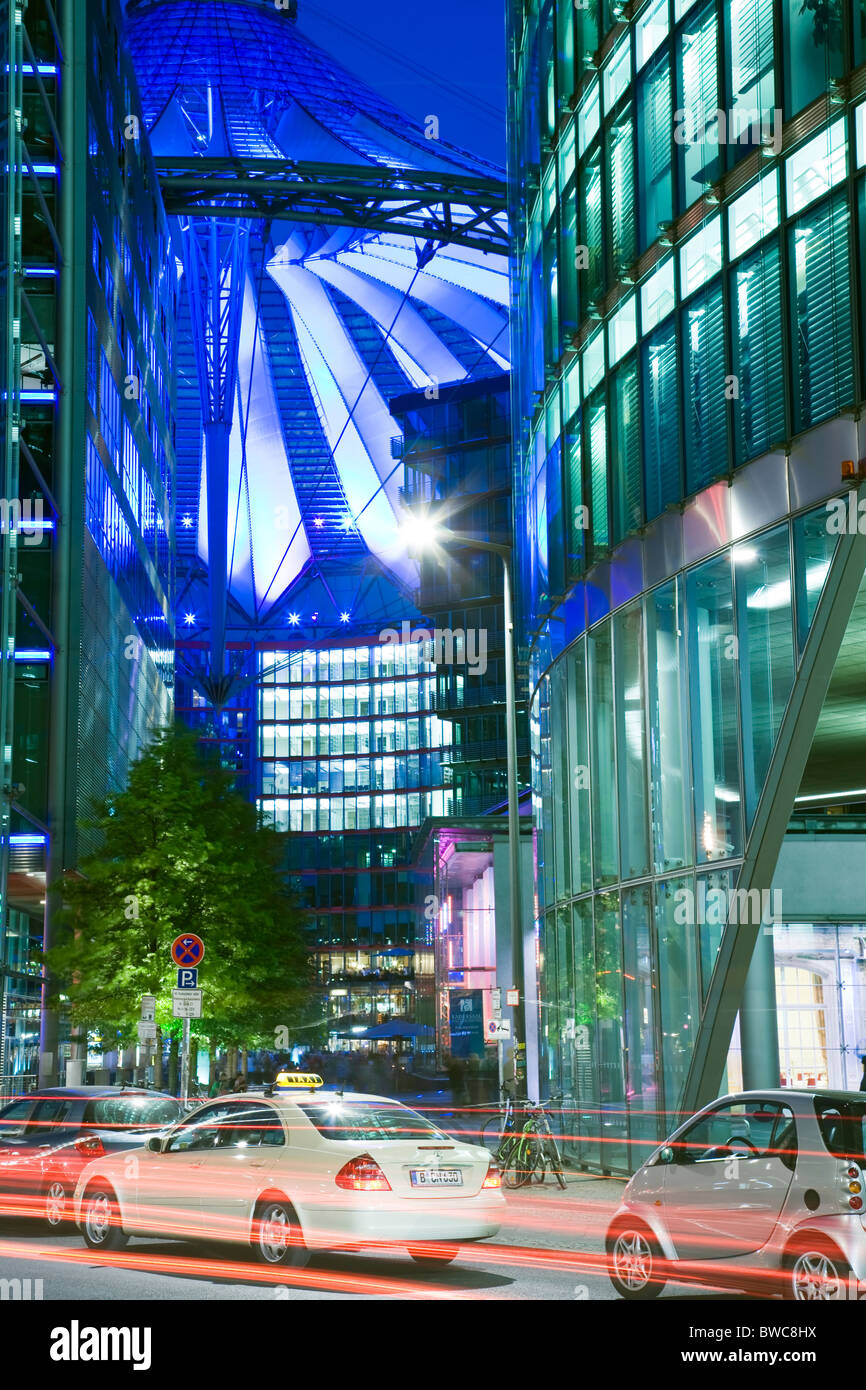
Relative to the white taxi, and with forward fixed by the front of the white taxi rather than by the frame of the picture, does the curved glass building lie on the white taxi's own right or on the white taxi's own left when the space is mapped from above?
on the white taxi's own right

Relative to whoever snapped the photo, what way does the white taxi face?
facing away from the viewer and to the left of the viewer

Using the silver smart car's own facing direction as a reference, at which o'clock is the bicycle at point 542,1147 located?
The bicycle is roughly at 1 o'clock from the silver smart car.

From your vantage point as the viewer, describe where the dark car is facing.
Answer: facing away from the viewer and to the left of the viewer

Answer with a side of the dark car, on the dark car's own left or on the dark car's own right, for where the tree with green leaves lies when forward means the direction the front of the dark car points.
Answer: on the dark car's own right

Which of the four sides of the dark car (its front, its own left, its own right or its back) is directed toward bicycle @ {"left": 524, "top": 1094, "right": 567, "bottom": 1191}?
right

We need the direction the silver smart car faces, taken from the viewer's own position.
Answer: facing away from the viewer and to the left of the viewer

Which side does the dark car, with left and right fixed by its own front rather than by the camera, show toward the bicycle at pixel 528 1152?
right
